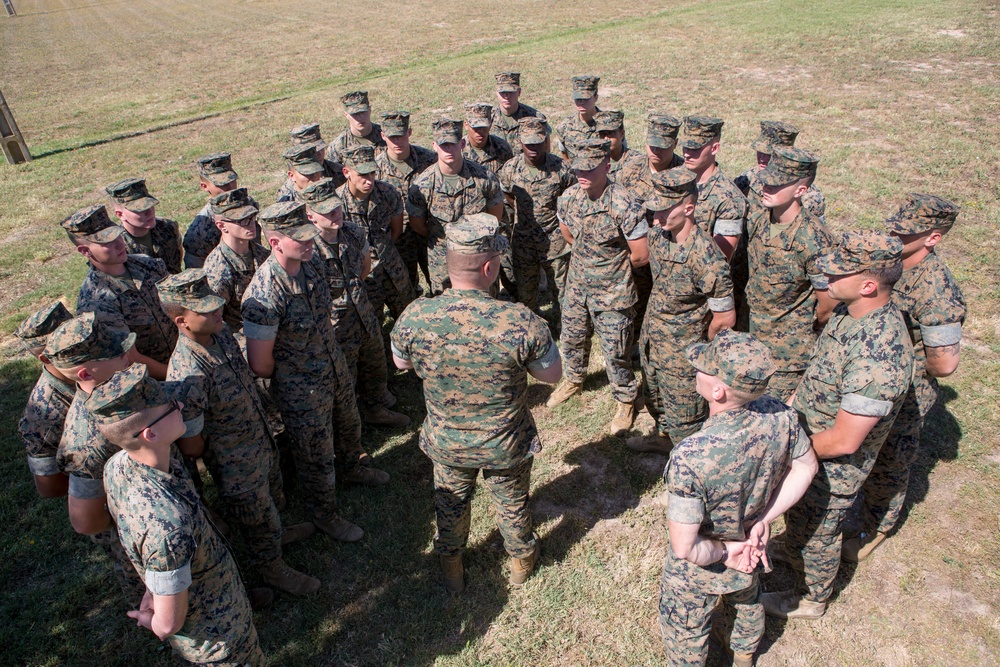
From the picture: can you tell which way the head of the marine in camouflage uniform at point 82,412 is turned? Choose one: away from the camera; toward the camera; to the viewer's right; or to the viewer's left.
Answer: to the viewer's right

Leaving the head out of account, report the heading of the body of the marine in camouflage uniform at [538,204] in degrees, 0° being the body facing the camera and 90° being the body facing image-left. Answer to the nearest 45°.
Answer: approximately 0°

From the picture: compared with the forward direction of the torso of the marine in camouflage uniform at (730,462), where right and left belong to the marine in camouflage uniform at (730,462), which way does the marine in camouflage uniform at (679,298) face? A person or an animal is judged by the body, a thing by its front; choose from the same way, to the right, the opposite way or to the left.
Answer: to the left

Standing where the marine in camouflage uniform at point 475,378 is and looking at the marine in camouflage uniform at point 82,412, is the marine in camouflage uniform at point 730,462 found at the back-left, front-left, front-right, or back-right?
back-left

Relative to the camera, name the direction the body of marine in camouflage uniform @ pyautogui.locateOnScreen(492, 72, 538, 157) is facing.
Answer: toward the camera

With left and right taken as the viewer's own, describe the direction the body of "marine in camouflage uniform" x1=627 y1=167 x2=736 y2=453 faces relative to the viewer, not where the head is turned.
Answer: facing the viewer and to the left of the viewer

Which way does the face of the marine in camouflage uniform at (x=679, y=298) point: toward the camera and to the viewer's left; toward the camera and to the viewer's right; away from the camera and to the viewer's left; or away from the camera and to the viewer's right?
toward the camera and to the viewer's left

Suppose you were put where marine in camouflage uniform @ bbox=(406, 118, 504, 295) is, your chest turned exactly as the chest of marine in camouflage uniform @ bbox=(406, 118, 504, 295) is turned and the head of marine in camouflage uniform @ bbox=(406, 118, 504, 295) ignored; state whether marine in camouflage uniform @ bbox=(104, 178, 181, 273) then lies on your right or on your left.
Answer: on your right

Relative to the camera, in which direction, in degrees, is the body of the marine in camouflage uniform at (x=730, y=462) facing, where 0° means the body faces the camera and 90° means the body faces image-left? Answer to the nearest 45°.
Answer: approximately 135°

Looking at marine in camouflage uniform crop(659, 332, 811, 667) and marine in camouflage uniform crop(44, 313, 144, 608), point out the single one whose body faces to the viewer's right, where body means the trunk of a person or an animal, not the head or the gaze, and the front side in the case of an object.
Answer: marine in camouflage uniform crop(44, 313, 144, 608)

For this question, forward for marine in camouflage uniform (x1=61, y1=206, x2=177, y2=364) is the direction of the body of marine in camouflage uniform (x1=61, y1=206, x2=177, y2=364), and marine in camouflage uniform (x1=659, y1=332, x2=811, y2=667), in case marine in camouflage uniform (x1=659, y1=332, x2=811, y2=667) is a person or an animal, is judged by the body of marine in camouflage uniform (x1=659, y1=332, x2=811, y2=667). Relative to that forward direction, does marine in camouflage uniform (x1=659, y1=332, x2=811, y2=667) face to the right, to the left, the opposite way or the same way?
to the left

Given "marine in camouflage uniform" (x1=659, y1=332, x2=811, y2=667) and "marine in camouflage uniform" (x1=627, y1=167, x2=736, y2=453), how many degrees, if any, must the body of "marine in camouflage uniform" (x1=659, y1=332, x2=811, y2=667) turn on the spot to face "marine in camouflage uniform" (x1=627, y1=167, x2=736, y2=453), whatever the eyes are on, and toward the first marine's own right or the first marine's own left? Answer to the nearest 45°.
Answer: approximately 45° to the first marine's own right

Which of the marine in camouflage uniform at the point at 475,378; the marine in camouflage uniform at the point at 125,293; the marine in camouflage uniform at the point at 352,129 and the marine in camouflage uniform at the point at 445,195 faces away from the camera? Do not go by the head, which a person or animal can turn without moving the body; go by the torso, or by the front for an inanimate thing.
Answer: the marine in camouflage uniform at the point at 475,378

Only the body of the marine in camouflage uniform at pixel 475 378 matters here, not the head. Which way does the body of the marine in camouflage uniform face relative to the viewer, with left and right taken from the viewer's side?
facing away from the viewer

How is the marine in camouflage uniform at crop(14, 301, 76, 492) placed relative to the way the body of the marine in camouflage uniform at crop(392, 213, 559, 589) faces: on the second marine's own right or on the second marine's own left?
on the second marine's own left

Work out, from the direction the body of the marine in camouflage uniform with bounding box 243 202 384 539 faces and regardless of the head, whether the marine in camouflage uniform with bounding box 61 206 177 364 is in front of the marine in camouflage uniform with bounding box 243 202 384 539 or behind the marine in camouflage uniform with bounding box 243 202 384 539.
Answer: behind
